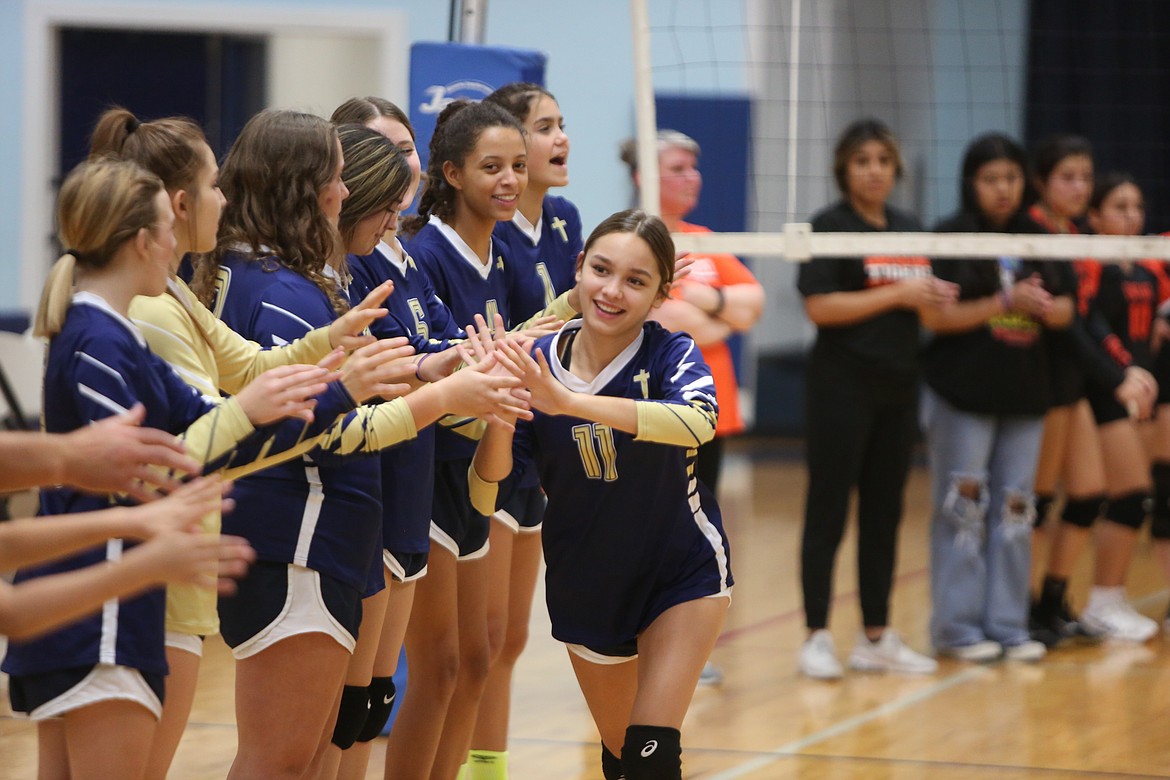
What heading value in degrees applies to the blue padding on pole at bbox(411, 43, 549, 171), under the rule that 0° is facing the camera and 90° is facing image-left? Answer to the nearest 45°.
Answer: approximately 0°

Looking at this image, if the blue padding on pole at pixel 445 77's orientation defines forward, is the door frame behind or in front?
behind
